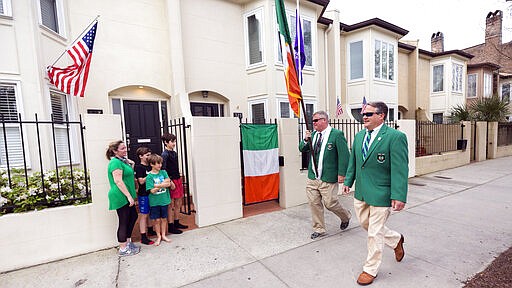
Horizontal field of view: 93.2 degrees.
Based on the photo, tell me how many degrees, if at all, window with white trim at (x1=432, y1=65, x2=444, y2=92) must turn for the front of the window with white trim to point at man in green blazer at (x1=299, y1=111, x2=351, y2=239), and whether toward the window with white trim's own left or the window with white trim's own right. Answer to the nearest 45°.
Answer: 0° — it already faces them

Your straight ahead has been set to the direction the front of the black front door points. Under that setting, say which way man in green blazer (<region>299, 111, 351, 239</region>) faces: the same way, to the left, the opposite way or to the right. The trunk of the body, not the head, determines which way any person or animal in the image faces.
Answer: to the right

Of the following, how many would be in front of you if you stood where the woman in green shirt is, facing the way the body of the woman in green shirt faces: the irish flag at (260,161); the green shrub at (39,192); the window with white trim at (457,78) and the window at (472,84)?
3

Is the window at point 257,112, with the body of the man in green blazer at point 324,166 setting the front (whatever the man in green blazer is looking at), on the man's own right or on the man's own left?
on the man's own right

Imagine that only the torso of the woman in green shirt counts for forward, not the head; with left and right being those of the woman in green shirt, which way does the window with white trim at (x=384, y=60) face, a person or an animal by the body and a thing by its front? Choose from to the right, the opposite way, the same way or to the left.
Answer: to the right

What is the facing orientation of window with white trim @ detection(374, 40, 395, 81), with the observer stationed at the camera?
facing the viewer and to the right of the viewer

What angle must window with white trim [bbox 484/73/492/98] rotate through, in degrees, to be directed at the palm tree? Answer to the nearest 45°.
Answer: approximately 45° to its right

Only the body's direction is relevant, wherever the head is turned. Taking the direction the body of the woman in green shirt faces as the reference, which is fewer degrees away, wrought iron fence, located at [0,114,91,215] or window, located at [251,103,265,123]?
the window

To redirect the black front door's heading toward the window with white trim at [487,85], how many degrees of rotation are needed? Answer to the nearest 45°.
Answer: approximately 90° to its left

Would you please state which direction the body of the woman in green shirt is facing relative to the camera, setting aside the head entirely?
to the viewer's right

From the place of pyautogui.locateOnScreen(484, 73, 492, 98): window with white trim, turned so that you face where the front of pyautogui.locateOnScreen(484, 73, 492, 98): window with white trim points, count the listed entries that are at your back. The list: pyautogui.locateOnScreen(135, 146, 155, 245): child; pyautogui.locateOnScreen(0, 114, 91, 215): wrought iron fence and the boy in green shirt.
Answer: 0

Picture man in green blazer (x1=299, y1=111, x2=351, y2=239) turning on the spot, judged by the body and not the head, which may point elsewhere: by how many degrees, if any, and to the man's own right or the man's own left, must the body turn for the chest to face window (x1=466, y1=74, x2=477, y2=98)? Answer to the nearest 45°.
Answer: approximately 180°

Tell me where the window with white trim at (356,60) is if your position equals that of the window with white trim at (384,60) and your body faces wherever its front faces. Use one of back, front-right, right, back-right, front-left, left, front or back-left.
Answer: right

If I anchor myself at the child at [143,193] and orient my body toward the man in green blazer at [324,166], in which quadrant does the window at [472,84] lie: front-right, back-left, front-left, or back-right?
front-left

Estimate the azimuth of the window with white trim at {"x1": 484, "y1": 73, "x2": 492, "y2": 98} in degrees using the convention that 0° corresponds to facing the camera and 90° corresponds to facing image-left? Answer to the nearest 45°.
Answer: approximately 315°

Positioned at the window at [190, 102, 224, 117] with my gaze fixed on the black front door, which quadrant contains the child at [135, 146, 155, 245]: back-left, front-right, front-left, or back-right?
front-left

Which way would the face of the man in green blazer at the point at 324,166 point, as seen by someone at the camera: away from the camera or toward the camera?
toward the camera
